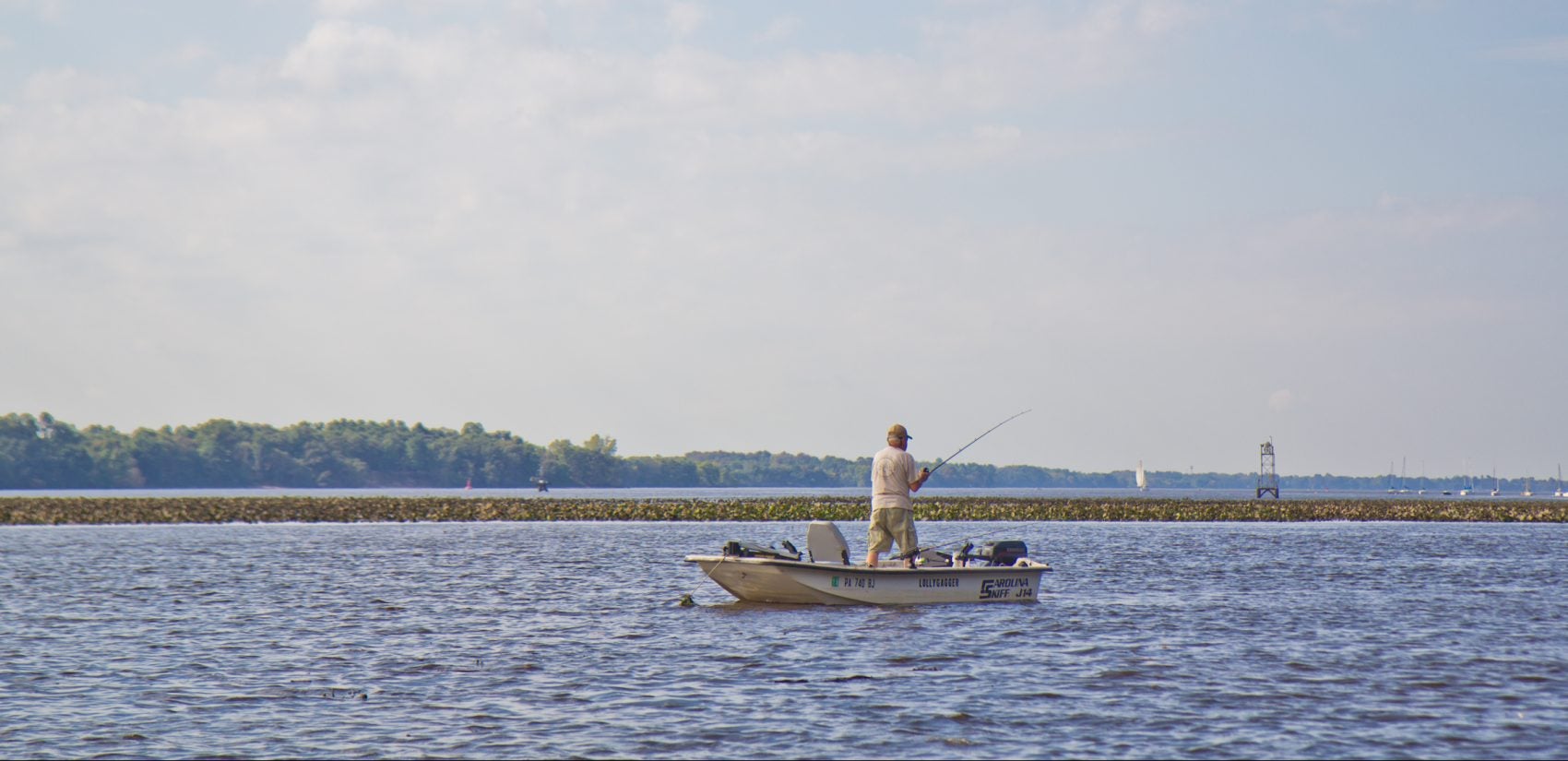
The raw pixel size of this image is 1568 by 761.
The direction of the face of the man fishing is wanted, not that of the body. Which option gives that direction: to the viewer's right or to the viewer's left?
to the viewer's right

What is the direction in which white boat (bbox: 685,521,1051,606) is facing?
to the viewer's left

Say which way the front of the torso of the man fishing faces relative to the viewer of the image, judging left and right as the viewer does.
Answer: facing away from the viewer and to the right of the viewer
